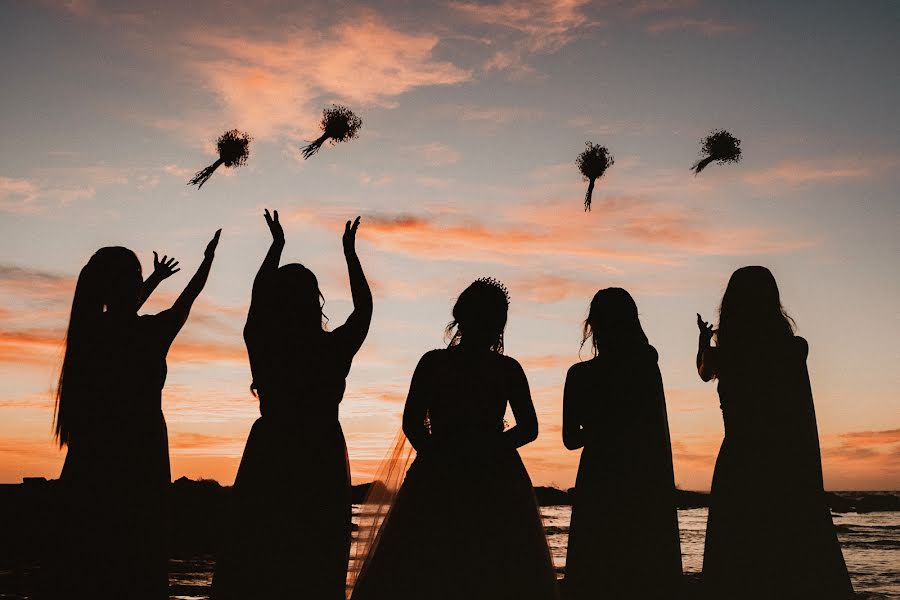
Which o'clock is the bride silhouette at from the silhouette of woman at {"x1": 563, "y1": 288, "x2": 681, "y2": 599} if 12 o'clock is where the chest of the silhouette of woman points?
The bride silhouette is roughly at 9 o'clock from the silhouette of woman.

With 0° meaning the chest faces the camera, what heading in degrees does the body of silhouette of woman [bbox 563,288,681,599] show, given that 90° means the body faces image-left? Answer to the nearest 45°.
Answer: approximately 135°

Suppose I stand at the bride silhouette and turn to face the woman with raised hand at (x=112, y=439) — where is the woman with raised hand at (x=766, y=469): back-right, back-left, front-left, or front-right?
back-right

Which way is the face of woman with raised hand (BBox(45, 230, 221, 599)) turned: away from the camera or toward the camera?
away from the camera

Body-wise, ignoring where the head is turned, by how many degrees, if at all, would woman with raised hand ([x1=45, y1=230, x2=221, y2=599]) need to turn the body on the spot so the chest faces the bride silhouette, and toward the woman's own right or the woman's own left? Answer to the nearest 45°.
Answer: approximately 45° to the woman's own right

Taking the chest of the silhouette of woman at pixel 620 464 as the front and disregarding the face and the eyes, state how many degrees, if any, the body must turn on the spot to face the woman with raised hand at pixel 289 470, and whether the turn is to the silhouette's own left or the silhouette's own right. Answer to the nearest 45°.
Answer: approximately 90° to the silhouette's own left

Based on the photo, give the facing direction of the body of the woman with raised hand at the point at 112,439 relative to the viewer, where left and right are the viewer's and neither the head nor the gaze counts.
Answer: facing away from the viewer and to the right of the viewer

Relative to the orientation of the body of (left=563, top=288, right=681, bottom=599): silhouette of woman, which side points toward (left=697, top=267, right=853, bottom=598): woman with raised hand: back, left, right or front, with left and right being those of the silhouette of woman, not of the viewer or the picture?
right

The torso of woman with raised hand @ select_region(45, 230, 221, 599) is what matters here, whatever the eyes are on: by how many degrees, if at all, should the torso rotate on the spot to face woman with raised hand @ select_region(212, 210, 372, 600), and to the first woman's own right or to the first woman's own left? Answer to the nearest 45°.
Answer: approximately 90° to the first woman's own right
